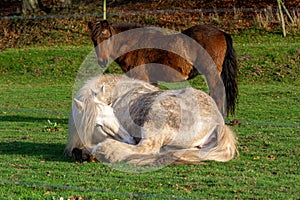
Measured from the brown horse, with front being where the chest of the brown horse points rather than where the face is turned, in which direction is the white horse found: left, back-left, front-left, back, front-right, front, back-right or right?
left

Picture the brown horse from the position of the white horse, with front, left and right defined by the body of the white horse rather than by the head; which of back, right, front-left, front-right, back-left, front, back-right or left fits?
right

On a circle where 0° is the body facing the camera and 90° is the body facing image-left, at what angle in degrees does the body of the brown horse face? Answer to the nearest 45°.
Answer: approximately 90°

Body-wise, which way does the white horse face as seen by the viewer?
to the viewer's left

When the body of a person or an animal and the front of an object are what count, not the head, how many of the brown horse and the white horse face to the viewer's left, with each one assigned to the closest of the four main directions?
2
